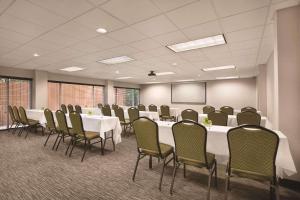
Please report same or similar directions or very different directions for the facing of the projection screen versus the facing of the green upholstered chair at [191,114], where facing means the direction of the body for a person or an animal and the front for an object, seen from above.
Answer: very different directions

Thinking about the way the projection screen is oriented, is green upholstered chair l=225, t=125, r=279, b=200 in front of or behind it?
in front

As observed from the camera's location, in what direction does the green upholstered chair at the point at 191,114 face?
facing away from the viewer

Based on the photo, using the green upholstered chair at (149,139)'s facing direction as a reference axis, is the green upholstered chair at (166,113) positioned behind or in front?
in front

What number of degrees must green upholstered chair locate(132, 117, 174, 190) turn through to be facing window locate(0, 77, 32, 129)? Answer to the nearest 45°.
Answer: approximately 90° to its left

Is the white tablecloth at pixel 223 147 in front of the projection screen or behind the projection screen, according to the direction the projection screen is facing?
in front

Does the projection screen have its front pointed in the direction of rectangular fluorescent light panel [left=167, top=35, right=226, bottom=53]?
yes

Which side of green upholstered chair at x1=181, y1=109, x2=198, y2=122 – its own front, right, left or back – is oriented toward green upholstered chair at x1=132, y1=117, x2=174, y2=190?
back

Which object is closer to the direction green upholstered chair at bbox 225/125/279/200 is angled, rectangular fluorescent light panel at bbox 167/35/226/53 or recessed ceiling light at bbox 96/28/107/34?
the rectangular fluorescent light panel

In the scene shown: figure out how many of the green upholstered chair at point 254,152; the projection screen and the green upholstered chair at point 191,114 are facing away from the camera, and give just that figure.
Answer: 2

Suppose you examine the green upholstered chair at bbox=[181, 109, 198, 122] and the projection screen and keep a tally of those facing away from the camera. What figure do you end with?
1

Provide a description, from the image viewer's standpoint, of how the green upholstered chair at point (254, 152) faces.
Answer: facing away from the viewer

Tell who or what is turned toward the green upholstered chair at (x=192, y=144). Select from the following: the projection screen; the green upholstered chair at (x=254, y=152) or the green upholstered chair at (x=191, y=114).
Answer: the projection screen

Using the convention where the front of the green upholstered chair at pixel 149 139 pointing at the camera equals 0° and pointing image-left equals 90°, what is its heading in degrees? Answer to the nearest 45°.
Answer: approximately 225°

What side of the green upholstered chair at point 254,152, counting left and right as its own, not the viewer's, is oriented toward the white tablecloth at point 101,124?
left

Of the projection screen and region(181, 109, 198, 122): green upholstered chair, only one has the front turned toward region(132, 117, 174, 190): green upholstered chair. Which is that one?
the projection screen

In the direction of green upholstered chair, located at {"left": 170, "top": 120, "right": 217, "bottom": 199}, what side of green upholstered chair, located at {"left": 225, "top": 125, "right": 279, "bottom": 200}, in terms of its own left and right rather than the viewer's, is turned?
left
